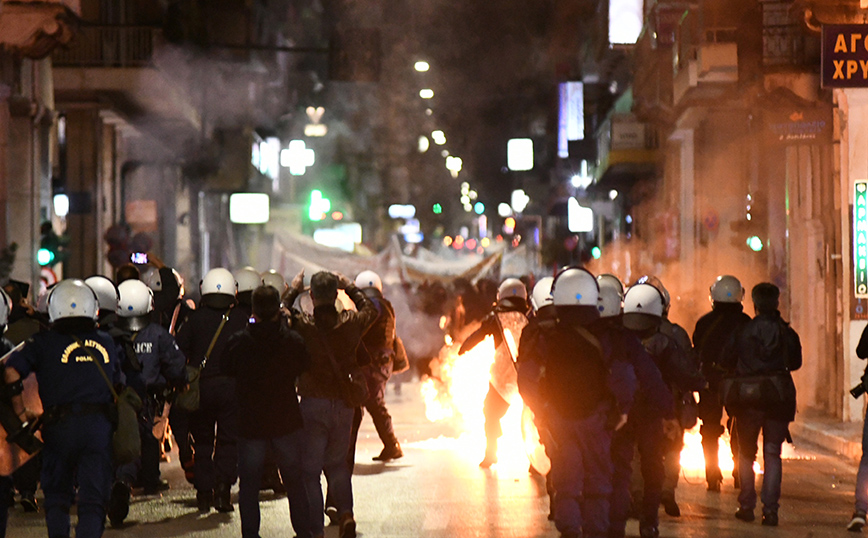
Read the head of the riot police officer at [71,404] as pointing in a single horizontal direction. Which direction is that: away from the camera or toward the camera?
away from the camera

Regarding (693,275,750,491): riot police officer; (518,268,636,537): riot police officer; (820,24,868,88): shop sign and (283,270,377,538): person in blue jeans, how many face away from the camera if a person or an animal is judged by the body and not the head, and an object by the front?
3

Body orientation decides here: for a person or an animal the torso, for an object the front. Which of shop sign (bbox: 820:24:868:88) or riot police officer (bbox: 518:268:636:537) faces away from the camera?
the riot police officer

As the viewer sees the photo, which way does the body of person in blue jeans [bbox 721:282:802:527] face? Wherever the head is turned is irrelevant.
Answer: away from the camera

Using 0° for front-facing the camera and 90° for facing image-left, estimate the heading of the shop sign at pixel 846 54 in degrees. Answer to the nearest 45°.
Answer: approximately 0°

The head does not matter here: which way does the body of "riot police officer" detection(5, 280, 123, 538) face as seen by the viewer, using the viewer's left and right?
facing away from the viewer

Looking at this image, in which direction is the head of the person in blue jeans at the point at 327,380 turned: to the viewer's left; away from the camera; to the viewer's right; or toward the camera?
away from the camera

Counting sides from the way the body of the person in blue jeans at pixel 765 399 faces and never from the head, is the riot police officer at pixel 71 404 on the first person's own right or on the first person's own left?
on the first person's own left

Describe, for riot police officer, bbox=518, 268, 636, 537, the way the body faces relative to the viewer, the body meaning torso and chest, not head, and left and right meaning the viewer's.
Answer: facing away from the viewer

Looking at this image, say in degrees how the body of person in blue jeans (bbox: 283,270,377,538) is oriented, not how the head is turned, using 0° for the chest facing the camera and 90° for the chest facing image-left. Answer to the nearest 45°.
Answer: approximately 180°

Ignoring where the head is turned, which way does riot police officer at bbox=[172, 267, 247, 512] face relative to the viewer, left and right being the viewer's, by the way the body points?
facing away from the viewer

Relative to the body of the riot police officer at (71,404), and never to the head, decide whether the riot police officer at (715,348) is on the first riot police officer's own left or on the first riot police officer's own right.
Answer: on the first riot police officer's own right

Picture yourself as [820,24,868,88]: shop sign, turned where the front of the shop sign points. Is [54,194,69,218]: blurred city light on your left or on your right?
on your right
